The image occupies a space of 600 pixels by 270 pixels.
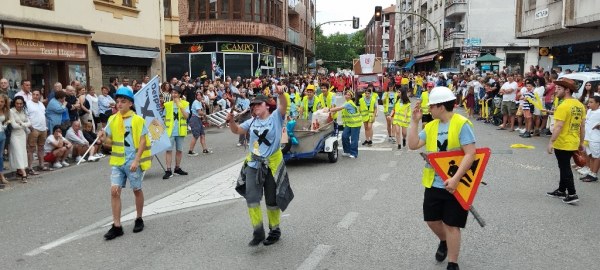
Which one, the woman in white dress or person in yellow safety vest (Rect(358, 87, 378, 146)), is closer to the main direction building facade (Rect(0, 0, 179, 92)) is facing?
the person in yellow safety vest

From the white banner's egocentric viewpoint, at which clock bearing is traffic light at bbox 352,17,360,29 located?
The traffic light is roughly at 6 o'clock from the white banner.

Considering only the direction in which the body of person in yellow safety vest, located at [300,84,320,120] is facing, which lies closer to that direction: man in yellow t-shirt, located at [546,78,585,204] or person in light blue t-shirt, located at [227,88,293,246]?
the person in light blue t-shirt

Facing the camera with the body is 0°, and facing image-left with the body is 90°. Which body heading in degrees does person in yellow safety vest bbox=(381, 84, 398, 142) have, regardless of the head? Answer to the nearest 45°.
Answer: approximately 0°

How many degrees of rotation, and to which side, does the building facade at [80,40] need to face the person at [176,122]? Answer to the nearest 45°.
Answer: approximately 45° to its right

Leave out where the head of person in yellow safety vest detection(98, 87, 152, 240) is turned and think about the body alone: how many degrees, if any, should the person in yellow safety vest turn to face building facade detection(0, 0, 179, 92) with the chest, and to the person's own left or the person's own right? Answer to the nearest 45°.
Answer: approximately 135° to the person's own right
